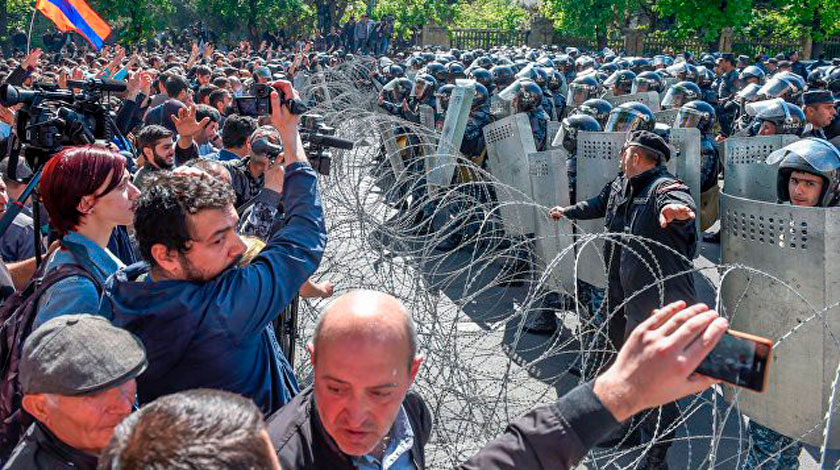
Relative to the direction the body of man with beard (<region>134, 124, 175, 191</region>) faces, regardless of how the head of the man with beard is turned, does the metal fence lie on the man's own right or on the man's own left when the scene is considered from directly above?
on the man's own left

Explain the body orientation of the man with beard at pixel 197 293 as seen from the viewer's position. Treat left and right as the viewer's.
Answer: facing to the right of the viewer

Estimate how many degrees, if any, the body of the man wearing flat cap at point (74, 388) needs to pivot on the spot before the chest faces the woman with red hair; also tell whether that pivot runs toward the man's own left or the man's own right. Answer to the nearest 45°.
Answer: approximately 135° to the man's own left

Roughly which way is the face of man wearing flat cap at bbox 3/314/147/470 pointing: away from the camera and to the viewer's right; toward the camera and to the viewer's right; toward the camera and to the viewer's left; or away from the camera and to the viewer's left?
toward the camera and to the viewer's right

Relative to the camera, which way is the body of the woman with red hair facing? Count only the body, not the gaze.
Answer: to the viewer's right

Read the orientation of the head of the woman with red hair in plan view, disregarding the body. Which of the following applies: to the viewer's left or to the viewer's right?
to the viewer's right

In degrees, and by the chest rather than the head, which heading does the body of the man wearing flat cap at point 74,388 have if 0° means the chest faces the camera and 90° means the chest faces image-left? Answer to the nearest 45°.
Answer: approximately 315°

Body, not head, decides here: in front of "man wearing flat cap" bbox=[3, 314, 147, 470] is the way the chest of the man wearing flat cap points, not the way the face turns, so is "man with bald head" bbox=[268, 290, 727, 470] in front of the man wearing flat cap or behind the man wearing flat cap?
in front

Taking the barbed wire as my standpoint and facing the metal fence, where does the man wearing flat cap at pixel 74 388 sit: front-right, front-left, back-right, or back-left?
back-left

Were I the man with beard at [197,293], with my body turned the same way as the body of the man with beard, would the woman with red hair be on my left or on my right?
on my left

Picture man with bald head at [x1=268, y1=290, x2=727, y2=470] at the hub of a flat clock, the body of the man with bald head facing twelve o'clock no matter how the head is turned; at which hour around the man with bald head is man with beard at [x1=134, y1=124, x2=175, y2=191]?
The man with beard is roughly at 5 o'clock from the man with bald head.
